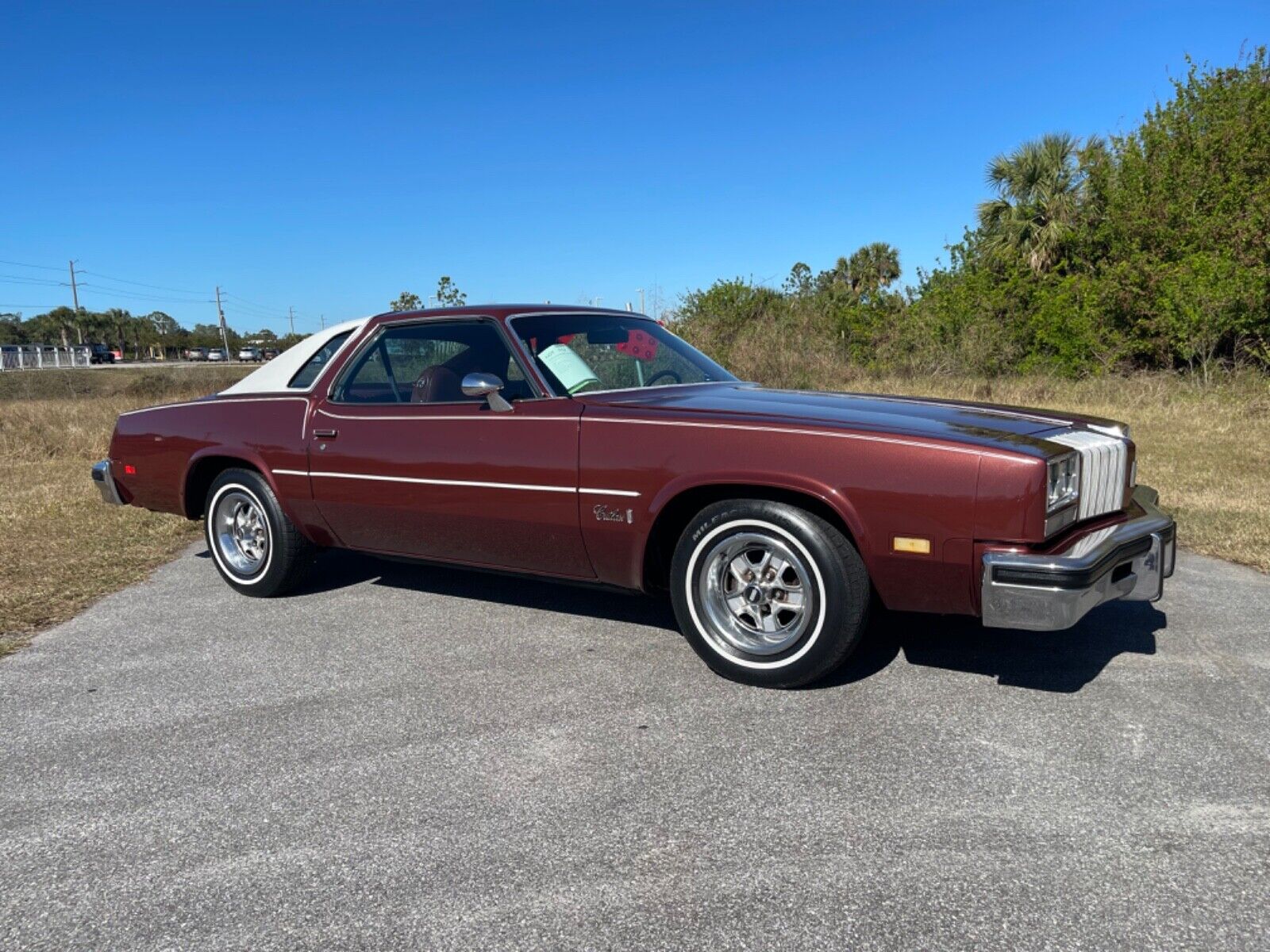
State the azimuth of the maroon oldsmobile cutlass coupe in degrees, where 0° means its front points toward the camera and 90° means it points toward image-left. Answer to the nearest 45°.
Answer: approximately 315°
